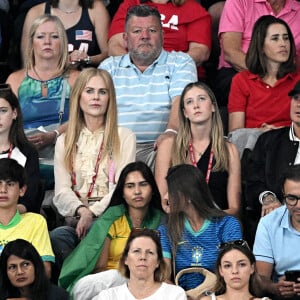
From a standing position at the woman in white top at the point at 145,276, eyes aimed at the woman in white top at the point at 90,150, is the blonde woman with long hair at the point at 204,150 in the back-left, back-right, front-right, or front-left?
front-right

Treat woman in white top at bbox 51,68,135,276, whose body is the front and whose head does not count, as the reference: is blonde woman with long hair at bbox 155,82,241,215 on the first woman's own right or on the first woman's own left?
on the first woman's own left

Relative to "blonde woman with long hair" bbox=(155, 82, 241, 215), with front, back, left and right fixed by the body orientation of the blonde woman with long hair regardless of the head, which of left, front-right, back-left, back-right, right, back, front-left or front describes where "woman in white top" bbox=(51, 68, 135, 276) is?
right

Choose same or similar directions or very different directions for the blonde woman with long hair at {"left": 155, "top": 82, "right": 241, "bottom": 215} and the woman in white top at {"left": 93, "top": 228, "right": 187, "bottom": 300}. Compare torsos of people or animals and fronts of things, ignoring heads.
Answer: same or similar directions

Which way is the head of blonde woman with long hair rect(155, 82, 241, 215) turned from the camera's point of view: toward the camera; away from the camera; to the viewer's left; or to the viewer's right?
toward the camera

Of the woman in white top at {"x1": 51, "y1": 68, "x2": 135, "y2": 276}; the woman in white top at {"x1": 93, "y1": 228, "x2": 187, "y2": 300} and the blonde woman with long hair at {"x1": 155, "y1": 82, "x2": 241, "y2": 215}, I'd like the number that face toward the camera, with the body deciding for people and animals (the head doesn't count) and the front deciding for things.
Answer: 3

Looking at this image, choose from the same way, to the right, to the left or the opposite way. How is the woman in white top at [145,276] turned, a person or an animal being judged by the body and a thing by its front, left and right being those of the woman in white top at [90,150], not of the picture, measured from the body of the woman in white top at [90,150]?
the same way

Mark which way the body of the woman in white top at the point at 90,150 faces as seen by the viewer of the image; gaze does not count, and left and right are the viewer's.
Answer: facing the viewer

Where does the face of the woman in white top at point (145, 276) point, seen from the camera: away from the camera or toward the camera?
toward the camera
